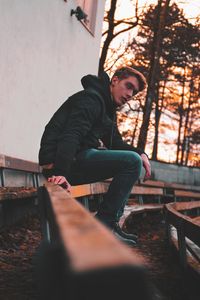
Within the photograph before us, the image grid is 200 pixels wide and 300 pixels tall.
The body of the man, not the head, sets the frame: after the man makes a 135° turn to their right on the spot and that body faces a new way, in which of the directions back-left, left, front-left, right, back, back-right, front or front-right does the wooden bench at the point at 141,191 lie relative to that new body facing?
back-right

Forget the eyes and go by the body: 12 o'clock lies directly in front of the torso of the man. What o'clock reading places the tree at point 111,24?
The tree is roughly at 9 o'clock from the man.

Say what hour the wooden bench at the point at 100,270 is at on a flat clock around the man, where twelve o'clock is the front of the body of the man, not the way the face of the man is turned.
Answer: The wooden bench is roughly at 3 o'clock from the man.

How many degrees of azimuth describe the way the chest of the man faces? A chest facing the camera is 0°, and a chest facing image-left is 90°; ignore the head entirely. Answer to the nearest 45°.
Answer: approximately 270°

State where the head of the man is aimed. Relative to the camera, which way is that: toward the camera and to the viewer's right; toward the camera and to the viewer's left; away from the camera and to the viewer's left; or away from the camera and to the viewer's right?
toward the camera and to the viewer's right

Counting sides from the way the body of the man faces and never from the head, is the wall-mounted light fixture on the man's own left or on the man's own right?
on the man's own left

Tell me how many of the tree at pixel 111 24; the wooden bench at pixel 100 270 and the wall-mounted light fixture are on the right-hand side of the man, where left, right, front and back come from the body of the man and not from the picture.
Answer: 1
